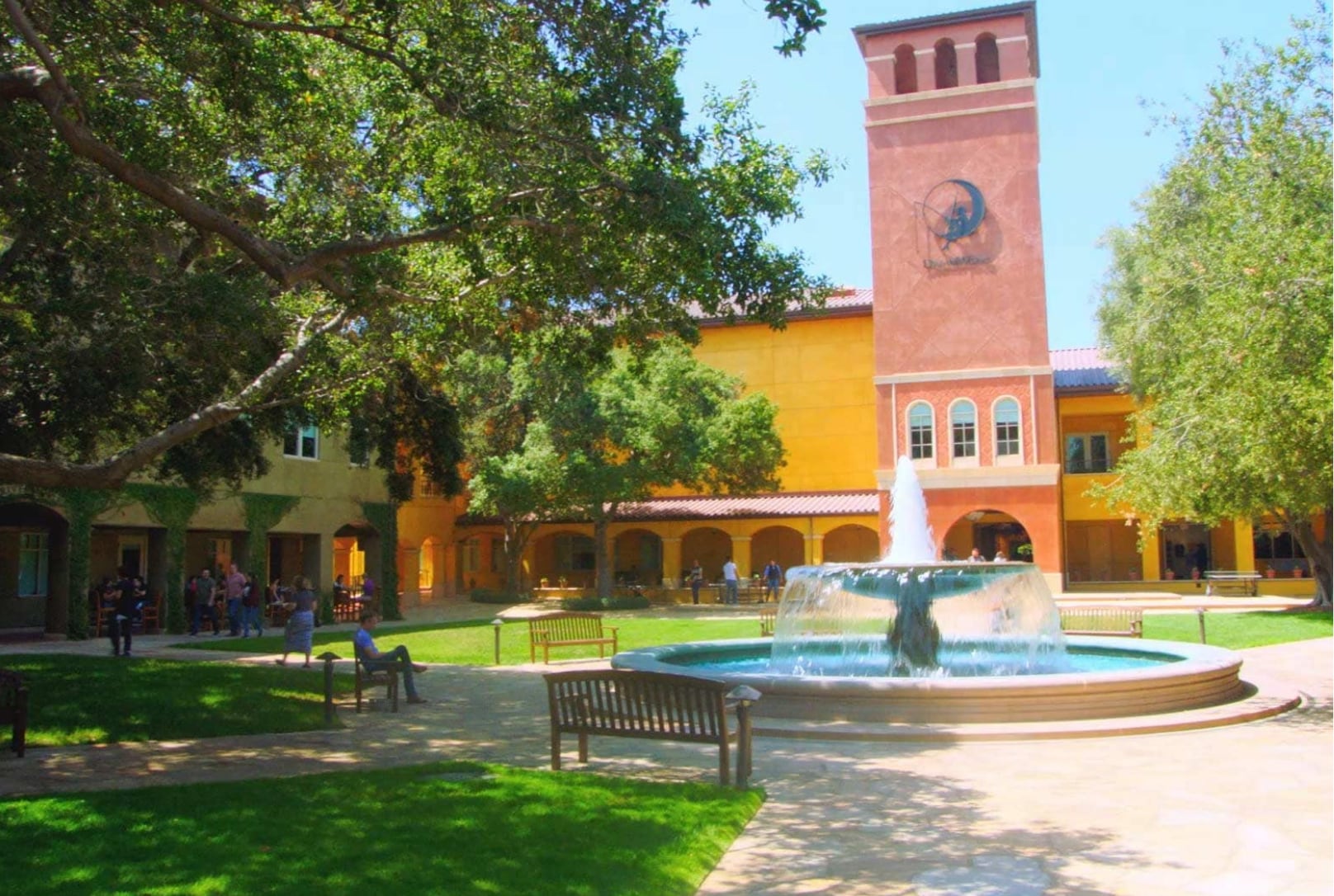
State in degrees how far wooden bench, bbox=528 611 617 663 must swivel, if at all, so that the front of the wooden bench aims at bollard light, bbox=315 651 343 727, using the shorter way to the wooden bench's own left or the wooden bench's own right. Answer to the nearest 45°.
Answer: approximately 45° to the wooden bench's own right

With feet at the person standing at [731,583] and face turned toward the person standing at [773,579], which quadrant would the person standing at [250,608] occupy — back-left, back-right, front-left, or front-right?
back-right

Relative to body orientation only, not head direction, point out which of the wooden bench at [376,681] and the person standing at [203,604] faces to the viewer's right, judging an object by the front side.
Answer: the wooden bench

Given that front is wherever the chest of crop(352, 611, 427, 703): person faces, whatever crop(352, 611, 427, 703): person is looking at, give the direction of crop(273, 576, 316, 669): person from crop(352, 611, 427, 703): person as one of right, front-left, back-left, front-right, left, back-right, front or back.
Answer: left

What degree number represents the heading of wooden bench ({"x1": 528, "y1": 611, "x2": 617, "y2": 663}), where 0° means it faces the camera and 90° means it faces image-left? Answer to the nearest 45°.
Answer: approximately 315°

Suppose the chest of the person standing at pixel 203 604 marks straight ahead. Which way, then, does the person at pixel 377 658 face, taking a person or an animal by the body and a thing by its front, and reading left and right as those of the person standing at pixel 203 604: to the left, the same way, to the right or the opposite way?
to the left

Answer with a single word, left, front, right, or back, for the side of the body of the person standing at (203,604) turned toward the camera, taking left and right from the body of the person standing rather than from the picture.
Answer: front

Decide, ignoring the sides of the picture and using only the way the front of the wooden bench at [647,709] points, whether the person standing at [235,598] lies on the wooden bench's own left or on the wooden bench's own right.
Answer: on the wooden bench's own left

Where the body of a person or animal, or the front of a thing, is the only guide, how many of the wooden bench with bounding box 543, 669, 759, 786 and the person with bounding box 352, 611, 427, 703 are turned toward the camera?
0

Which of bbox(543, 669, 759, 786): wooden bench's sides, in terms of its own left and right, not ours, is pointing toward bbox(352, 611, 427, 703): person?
left

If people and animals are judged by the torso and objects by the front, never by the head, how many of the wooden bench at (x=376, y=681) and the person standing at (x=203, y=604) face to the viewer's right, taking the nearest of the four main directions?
1

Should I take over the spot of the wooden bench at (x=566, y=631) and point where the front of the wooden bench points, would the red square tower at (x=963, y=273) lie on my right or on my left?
on my left

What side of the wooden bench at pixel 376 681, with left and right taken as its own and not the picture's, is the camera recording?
right

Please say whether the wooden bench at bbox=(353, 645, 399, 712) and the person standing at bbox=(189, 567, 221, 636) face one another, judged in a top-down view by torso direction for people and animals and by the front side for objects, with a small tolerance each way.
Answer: no

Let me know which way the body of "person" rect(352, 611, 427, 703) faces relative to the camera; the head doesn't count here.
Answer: to the viewer's right

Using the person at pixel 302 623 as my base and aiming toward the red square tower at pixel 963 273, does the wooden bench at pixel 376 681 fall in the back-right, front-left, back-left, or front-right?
back-right

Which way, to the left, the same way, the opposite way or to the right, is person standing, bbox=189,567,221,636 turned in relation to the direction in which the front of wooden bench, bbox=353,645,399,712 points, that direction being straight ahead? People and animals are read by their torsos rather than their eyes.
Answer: to the right

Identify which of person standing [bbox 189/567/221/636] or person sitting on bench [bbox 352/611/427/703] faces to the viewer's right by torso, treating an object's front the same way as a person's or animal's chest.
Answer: person sitting on bench [bbox 352/611/427/703]

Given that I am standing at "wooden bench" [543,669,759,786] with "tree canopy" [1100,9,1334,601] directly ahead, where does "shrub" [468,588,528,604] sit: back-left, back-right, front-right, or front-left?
front-left

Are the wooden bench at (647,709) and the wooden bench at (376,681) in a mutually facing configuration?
no
